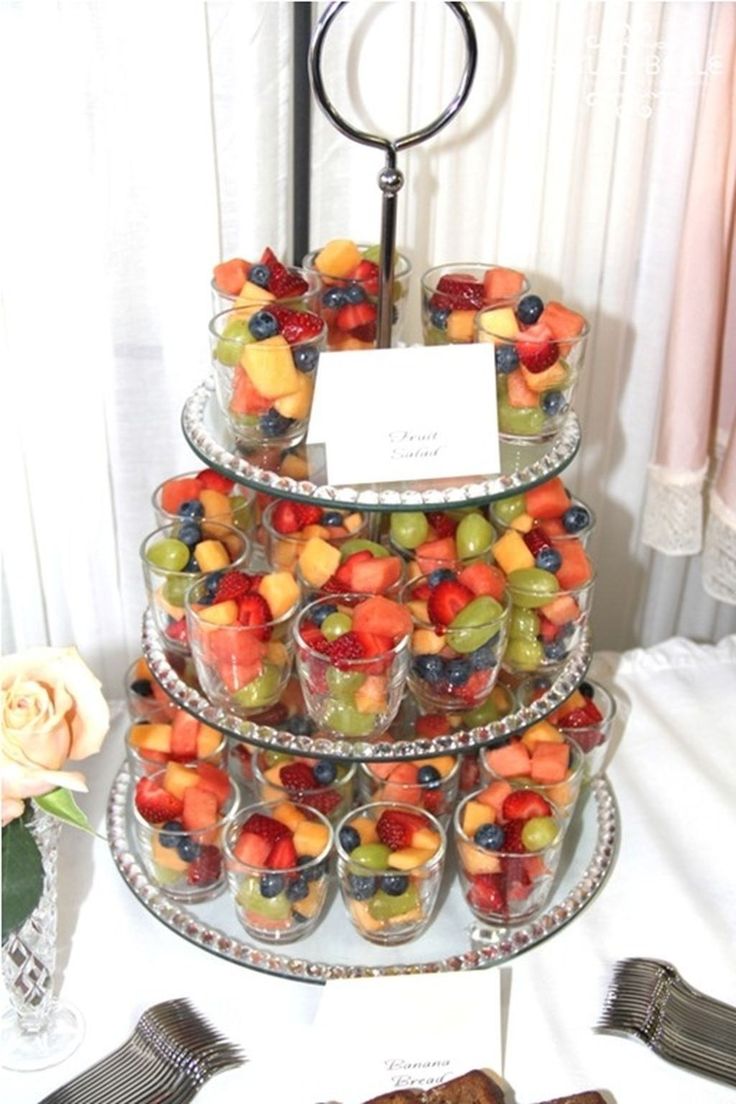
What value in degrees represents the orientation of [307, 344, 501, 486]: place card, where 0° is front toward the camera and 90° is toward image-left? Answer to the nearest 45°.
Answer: approximately 0°

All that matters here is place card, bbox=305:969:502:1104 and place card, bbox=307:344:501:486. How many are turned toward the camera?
2
